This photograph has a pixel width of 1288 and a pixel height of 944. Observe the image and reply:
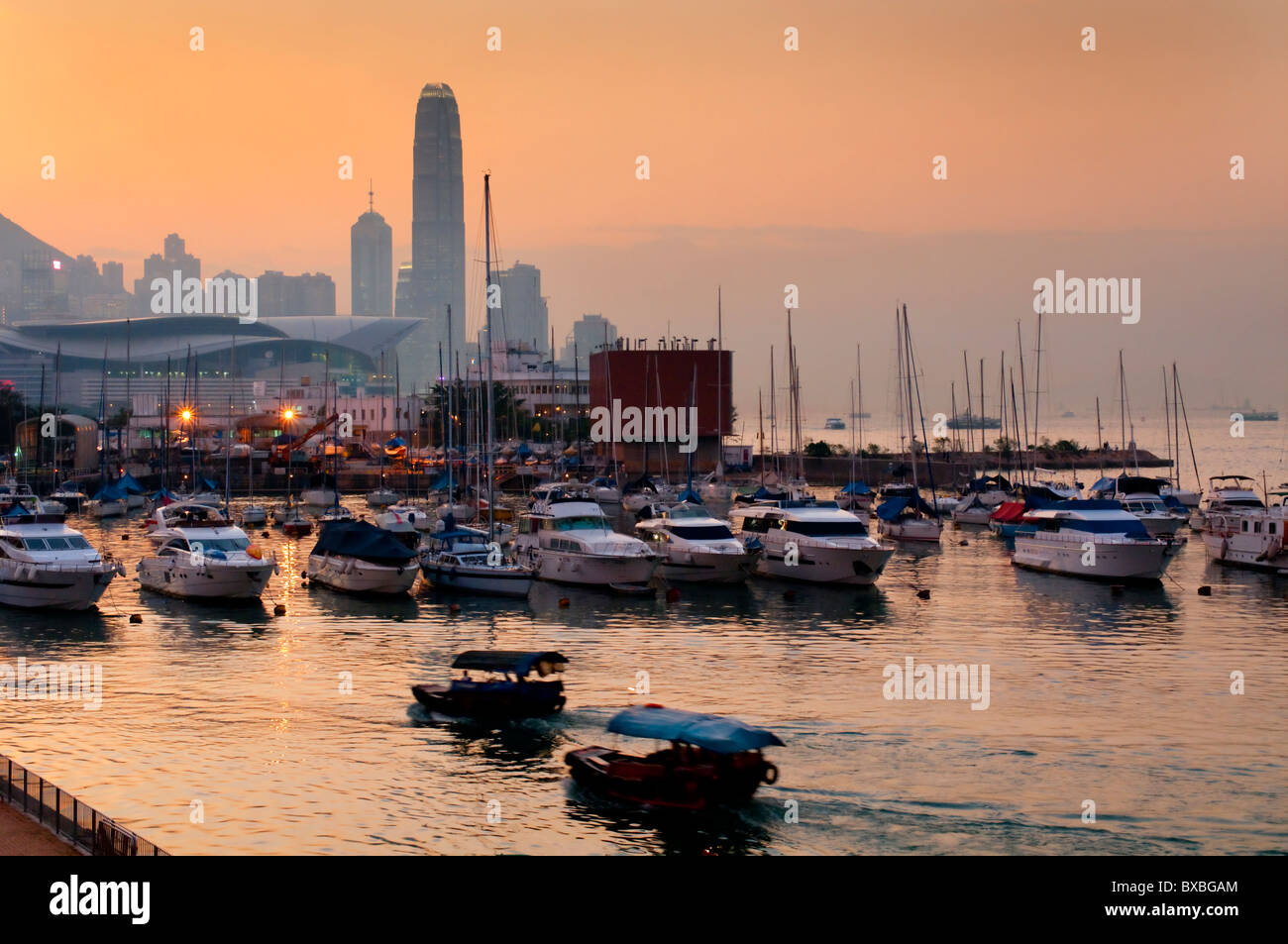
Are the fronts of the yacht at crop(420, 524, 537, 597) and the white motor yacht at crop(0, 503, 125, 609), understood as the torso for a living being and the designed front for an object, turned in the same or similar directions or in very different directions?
same or similar directions

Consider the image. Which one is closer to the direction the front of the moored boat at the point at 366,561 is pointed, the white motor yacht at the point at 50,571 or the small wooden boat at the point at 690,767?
the small wooden boat

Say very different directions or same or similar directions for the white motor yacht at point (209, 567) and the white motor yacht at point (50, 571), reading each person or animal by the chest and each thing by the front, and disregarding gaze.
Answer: same or similar directions

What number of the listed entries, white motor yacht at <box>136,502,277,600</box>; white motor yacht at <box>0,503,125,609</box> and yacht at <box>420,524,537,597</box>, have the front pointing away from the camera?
0

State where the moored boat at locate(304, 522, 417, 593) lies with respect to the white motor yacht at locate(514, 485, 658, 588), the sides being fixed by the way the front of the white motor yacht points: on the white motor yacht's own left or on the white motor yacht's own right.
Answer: on the white motor yacht's own right

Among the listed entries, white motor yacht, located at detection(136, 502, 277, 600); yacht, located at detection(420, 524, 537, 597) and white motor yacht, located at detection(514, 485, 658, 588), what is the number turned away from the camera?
0

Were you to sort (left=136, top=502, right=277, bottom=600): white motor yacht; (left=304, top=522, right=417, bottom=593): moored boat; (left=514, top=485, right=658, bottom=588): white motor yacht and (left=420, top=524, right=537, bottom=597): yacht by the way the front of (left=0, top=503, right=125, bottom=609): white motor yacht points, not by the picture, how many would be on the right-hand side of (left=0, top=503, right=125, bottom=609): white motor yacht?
0

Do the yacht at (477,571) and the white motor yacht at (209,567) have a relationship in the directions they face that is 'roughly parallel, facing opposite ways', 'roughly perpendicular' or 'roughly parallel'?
roughly parallel
